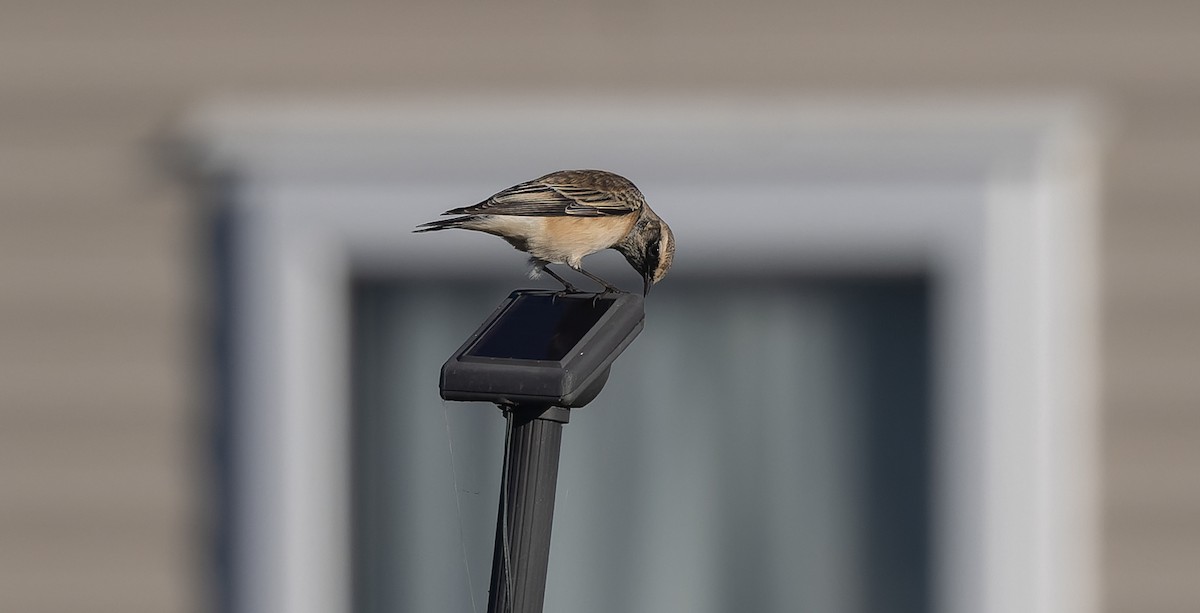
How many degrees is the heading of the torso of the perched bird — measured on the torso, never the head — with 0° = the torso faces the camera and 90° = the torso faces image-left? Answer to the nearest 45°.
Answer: approximately 270°

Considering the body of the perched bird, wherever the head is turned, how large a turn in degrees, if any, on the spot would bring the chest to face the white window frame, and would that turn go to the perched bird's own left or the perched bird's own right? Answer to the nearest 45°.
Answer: approximately 45° to the perched bird's own left
